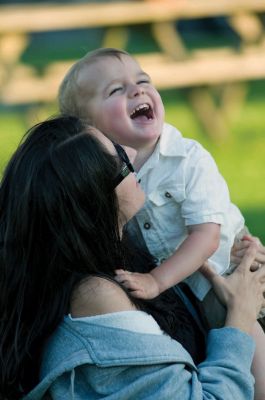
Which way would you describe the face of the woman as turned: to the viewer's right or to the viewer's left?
to the viewer's right

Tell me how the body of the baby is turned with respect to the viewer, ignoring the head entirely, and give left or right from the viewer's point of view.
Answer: facing the viewer and to the left of the viewer

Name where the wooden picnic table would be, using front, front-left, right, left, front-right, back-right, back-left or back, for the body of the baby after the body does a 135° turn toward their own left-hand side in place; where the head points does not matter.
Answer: left
